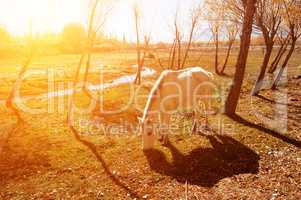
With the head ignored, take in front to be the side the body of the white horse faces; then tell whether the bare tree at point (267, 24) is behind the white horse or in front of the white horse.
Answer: behind

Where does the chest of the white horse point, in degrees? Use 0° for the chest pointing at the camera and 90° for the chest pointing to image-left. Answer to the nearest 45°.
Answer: approximately 45°

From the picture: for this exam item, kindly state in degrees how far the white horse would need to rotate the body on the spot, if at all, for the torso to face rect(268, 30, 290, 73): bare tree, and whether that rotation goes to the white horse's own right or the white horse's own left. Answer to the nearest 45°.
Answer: approximately 180°
